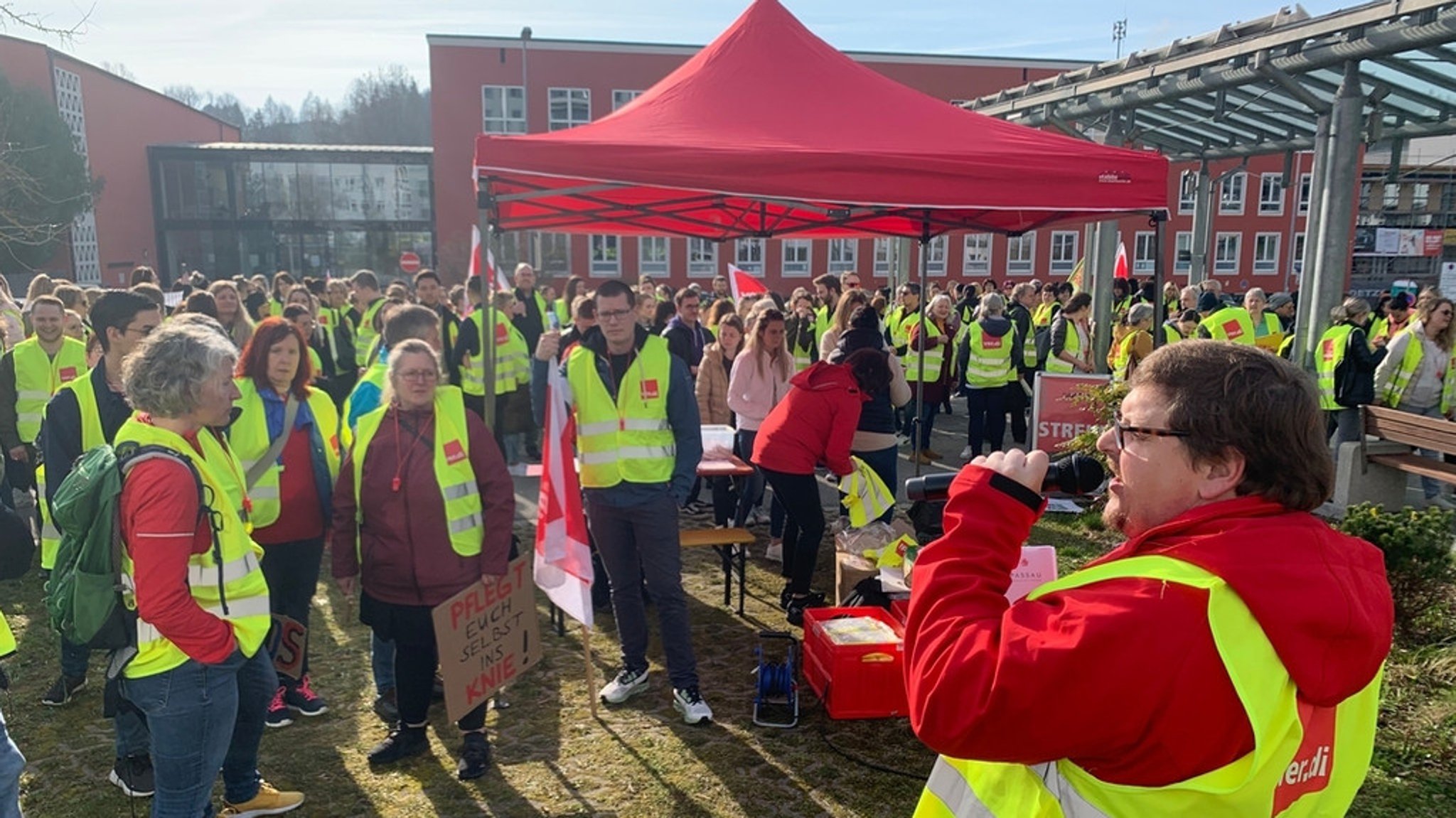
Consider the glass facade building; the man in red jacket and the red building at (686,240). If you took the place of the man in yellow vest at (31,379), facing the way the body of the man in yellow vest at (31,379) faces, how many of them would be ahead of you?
1

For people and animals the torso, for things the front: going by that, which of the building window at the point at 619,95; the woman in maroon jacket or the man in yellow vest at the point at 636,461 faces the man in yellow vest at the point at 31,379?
the building window

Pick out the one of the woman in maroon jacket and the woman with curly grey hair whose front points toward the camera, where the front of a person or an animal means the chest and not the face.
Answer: the woman in maroon jacket

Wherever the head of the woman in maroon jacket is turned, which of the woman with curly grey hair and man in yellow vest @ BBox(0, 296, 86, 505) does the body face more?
the woman with curly grey hair

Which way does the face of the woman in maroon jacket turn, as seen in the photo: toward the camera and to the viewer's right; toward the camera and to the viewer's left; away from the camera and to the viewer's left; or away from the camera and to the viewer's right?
toward the camera and to the viewer's right

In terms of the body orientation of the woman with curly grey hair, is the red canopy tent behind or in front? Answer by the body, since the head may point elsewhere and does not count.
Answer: in front

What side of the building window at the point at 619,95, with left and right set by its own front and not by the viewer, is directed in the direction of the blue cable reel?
front

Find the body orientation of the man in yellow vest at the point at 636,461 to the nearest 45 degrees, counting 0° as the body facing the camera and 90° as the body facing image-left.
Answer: approximately 0°

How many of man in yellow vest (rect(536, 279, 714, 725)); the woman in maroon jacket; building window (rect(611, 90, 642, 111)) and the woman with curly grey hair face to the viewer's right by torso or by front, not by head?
1

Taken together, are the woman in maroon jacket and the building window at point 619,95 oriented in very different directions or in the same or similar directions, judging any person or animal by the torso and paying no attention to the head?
same or similar directions

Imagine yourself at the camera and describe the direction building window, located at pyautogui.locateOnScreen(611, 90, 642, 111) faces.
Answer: facing the viewer

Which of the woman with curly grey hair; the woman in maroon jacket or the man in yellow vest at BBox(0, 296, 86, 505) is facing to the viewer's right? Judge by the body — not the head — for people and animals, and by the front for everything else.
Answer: the woman with curly grey hair

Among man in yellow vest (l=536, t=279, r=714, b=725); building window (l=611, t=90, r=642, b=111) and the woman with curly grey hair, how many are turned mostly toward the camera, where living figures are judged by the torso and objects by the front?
2

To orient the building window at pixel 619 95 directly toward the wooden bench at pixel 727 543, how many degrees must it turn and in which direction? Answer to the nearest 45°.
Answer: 0° — it already faces it

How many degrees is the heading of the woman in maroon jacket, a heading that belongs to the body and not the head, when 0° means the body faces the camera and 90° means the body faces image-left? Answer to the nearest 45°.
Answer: approximately 0°

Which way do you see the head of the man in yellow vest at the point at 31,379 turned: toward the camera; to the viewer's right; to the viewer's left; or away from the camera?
toward the camera

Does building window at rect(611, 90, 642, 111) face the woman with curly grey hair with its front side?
yes

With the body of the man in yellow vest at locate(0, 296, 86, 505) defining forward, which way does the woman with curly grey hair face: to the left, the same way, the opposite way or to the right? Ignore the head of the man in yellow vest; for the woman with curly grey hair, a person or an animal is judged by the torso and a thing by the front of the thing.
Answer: to the left

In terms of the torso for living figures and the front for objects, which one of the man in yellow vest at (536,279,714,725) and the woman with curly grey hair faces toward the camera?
the man in yellow vest

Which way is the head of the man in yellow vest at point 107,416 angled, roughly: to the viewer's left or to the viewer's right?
to the viewer's right

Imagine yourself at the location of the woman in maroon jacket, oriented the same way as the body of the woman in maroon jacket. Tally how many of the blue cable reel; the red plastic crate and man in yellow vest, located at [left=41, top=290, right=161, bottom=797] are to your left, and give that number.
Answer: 2

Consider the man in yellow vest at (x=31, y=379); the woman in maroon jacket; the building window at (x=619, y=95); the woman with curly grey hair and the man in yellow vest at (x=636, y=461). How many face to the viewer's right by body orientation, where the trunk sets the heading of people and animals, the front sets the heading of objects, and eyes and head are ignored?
1

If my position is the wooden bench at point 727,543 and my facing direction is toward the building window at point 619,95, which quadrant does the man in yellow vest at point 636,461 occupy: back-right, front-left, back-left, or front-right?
back-left
